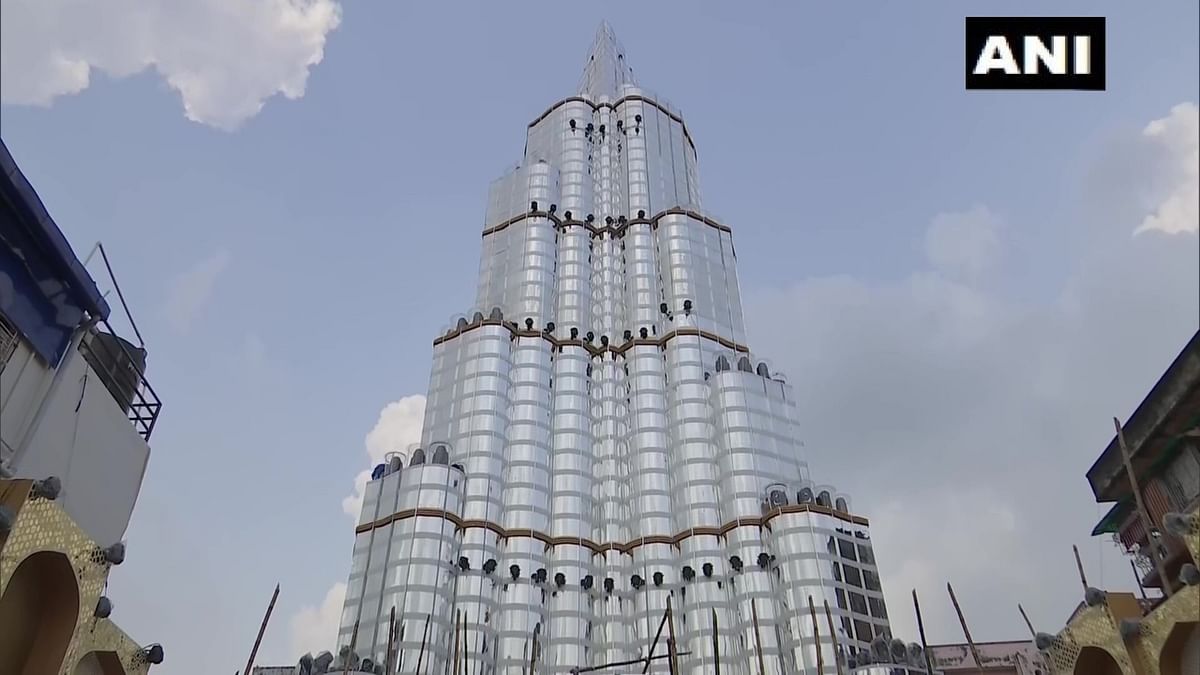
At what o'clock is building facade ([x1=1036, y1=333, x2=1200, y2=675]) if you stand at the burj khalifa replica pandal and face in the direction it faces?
The building facade is roughly at 11 o'clock from the burj khalifa replica pandal.

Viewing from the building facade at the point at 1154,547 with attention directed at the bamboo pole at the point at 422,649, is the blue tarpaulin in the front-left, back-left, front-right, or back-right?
front-left

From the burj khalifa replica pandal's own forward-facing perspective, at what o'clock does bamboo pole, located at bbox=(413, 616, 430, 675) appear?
The bamboo pole is roughly at 2 o'clock from the burj khalifa replica pandal.

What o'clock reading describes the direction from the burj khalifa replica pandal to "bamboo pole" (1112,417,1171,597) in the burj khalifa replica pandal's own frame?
The bamboo pole is roughly at 11 o'clock from the burj khalifa replica pandal.

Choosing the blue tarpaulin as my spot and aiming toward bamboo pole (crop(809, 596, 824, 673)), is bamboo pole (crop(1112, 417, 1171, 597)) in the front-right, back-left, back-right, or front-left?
front-right

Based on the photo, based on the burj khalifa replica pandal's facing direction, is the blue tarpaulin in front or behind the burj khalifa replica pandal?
in front

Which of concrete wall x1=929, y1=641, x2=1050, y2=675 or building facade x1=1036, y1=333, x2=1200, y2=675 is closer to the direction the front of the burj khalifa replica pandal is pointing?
the building facade

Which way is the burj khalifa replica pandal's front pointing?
toward the camera
